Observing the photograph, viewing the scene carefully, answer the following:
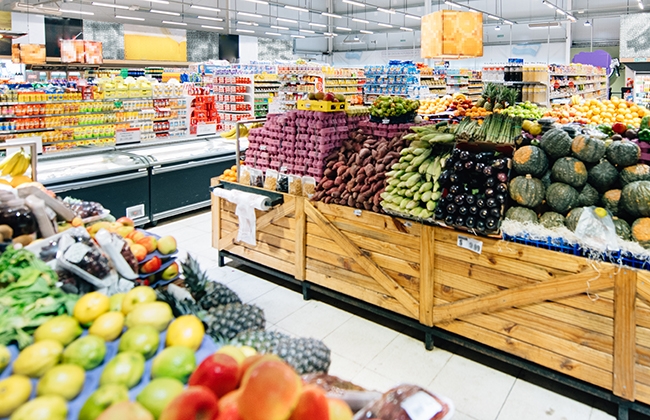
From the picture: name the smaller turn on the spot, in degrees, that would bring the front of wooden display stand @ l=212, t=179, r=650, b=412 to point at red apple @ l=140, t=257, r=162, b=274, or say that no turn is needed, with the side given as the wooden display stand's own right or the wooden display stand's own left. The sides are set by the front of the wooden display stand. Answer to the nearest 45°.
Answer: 0° — it already faces it

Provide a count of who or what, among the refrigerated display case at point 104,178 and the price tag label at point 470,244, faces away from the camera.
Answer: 0

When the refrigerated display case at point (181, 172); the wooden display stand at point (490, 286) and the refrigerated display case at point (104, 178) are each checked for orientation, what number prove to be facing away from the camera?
0

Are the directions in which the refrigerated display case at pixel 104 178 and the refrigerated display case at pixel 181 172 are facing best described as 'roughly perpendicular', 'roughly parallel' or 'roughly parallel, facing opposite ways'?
roughly parallel

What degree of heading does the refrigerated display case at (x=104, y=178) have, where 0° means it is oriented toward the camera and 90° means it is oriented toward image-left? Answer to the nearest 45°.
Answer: approximately 315°

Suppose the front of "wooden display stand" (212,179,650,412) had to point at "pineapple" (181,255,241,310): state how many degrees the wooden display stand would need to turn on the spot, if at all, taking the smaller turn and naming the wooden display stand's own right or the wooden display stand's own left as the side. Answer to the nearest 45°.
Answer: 0° — it already faces it

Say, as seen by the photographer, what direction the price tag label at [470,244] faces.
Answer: facing the viewer and to the left of the viewer

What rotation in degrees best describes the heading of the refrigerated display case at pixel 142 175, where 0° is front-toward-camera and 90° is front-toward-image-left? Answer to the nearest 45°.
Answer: approximately 315°

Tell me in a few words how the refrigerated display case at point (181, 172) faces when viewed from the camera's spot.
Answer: facing the viewer and to the right of the viewer

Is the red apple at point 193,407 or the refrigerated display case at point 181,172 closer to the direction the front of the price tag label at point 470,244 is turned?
the red apple

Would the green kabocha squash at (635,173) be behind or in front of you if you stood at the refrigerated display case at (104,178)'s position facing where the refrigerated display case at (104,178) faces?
in front

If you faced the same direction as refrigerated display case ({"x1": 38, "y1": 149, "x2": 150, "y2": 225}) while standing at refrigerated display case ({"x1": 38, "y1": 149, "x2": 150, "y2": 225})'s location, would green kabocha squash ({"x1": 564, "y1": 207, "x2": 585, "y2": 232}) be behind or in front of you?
in front

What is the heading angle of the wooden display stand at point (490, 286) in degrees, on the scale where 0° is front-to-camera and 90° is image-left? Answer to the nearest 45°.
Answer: approximately 45°
